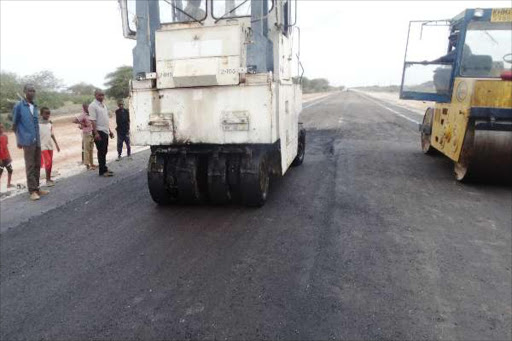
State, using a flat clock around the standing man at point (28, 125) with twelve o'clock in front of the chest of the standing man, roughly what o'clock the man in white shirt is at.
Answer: The man in white shirt is roughly at 9 o'clock from the standing man.

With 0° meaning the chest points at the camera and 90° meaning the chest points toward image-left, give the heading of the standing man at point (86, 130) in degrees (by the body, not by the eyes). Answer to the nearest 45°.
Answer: approximately 315°

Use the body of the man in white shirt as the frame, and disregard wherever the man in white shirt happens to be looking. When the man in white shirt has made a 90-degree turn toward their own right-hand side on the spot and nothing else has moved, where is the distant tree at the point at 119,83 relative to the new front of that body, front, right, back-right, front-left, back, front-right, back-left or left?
back-right

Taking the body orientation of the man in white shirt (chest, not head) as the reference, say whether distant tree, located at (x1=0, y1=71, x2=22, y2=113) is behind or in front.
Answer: behind

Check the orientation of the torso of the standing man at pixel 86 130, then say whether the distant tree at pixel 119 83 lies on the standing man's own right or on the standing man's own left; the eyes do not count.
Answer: on the standing man's own left
